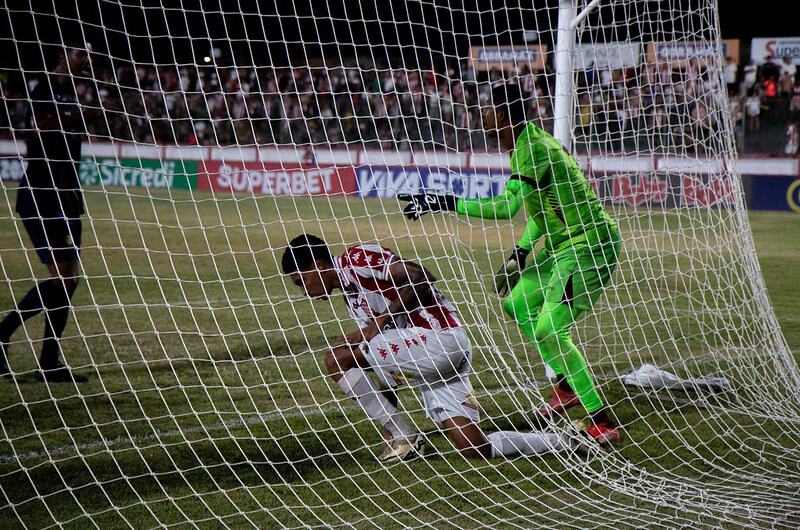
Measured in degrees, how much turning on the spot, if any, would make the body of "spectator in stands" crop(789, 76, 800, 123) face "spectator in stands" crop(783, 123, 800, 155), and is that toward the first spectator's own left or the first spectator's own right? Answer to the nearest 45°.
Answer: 0° — they already face them

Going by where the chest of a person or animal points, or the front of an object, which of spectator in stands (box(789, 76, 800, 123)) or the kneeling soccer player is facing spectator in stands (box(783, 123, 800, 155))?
spectator in stands (box(789, 76, 800, 123))

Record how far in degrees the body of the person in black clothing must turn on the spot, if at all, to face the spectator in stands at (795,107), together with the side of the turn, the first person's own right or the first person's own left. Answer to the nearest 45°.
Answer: approximately 45° to the first person's own left

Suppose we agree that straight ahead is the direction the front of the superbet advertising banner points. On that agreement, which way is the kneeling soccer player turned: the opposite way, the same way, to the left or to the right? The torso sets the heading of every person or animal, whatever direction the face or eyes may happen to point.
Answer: to the right

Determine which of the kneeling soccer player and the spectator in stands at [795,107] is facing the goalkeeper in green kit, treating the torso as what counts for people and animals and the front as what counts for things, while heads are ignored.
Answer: the spectator in stands

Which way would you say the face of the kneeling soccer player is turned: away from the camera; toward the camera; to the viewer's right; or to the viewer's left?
to the viewer's left

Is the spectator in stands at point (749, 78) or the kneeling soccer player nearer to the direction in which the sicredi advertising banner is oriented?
the kneeling soccer player

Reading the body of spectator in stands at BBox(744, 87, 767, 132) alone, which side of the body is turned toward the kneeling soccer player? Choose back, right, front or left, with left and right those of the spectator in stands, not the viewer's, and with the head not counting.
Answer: front

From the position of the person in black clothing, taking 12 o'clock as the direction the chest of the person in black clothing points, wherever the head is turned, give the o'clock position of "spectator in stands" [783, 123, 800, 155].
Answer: The spectator in stands is roughly at 11 o'clock from the person in black clothing.

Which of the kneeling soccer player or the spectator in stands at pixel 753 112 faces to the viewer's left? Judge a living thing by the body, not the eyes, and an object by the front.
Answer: the kneeling soccer player

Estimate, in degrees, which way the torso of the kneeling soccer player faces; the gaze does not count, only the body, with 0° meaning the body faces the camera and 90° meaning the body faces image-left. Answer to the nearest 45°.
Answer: approximately 90°

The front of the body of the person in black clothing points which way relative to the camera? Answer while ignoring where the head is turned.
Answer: to the viewer's right

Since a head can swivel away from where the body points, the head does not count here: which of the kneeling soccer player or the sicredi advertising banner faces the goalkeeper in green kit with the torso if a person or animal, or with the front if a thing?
the sicredi advertising banner
